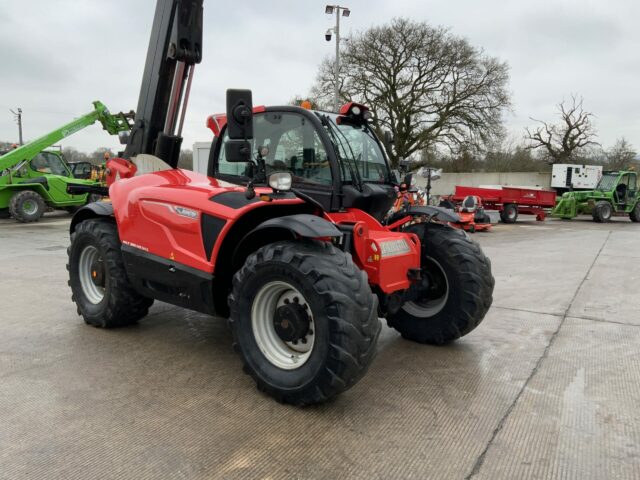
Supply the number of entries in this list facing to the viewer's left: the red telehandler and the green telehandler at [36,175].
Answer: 0

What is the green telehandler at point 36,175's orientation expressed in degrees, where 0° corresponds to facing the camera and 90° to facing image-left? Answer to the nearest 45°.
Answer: approximately 270°

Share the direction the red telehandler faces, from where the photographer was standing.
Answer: facing the viewer and to the right of the viewer

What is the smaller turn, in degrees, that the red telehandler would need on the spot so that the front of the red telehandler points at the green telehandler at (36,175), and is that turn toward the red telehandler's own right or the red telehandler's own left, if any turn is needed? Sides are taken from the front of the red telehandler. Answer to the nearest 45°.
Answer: approximately 180°

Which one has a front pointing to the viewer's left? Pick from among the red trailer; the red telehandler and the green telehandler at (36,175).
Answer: the red trailer

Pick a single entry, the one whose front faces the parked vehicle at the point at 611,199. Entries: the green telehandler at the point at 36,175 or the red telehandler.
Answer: the green telehandler

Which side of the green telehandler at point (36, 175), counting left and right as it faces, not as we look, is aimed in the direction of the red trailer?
front

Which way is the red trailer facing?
to the viewer's left

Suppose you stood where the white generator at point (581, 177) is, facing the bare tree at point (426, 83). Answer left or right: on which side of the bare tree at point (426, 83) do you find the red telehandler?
left

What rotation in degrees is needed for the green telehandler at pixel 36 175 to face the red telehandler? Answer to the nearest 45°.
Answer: approximately 90° to its right

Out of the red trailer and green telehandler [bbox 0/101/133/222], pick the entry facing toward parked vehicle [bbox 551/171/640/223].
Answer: the green telehandler

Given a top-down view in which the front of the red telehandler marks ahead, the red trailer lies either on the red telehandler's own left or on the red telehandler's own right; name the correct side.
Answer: on the red telehandler's own left

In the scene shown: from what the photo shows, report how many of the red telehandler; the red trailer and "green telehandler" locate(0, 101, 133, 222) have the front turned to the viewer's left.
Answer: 1

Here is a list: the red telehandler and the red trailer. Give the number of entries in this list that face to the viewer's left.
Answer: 1

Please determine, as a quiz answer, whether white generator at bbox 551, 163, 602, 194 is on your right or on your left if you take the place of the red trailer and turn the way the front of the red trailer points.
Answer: on your left
